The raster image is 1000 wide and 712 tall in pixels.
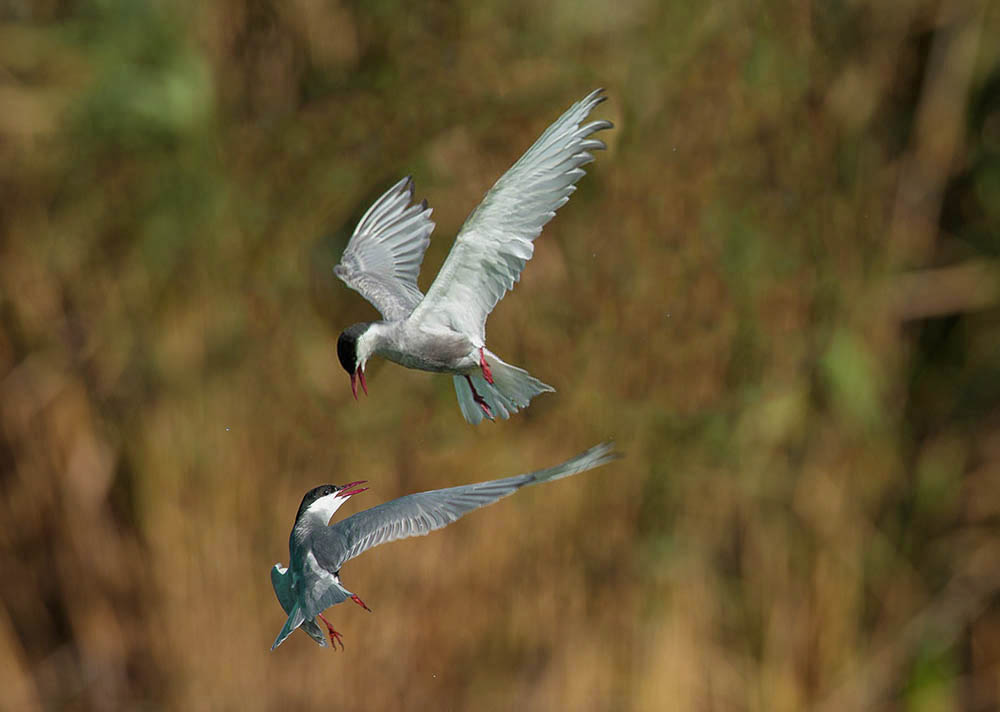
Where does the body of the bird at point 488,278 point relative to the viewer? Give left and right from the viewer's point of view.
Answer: facing to the left of the viewer
